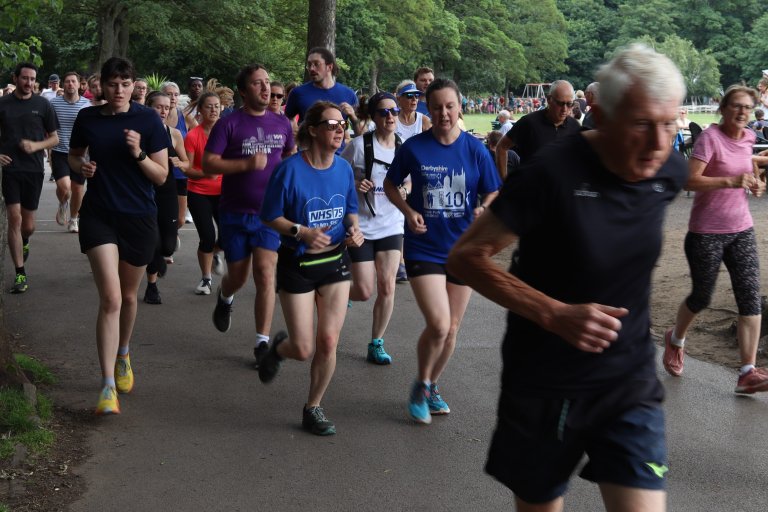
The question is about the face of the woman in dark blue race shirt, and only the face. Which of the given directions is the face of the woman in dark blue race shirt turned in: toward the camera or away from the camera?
toward the camera

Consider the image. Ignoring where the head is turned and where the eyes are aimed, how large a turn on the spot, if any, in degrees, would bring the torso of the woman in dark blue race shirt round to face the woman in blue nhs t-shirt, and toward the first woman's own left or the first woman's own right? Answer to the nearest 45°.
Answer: approximately 45° to the first woman's own right

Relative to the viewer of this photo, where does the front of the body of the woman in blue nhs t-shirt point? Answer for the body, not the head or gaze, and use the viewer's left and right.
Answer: facing the viewer and to the right of the viewer

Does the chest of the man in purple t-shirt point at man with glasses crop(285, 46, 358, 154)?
no

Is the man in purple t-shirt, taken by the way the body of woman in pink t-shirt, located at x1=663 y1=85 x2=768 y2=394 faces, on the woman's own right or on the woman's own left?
on the woman's own right

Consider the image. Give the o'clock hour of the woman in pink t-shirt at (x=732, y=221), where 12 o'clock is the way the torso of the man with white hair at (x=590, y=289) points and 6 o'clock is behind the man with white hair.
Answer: The woman in pink t-shirt is roughly at 8 o'clock from the man with white hair.

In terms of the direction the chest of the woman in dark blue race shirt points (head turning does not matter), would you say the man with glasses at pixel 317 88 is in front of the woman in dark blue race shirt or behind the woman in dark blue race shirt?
behind

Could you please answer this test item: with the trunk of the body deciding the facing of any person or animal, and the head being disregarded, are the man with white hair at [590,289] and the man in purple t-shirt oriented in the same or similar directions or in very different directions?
same or similar directions

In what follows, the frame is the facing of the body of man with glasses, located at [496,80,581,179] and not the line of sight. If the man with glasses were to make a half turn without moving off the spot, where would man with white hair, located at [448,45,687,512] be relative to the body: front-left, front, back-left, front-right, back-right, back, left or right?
back-left

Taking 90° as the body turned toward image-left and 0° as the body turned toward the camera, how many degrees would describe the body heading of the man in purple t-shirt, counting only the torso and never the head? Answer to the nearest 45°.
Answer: approximately 315°

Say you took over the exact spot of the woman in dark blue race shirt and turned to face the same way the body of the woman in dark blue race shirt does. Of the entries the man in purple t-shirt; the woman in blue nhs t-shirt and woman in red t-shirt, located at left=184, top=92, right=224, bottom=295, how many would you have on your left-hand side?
0

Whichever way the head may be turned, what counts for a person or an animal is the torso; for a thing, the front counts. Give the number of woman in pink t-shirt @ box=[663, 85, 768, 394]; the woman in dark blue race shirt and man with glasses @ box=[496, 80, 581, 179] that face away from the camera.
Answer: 0

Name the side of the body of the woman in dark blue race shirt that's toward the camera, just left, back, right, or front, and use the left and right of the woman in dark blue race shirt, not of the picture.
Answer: front

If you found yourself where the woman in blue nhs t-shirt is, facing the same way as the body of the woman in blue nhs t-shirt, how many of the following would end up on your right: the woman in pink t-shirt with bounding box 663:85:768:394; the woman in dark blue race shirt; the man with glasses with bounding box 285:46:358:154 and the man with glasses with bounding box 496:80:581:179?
0

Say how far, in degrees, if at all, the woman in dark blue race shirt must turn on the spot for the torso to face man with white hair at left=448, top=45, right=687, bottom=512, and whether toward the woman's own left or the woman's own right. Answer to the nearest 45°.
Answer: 0° — they already face them

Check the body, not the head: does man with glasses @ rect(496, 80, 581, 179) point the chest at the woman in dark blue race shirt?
no

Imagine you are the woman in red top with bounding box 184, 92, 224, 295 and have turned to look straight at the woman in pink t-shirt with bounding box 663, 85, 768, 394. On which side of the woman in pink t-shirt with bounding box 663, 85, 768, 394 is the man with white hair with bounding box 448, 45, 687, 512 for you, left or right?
right

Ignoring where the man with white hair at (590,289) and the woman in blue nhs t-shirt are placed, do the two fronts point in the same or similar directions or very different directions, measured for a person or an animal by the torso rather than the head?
same or similar directions

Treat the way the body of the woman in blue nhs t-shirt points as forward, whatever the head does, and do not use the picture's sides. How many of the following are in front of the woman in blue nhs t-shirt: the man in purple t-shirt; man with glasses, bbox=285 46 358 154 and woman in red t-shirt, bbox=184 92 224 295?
0
